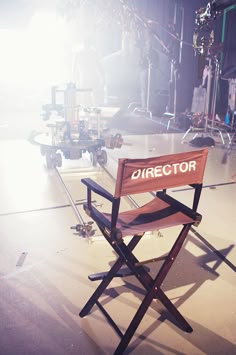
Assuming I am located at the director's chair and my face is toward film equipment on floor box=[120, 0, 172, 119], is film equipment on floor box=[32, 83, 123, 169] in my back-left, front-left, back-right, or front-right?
front-left

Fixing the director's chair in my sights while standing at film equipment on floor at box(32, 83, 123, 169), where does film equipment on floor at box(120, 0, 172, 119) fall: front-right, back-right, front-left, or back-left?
back-left

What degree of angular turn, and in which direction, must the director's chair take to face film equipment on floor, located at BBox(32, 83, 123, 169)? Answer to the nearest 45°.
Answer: approximately 45° to its right
